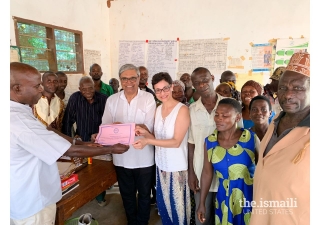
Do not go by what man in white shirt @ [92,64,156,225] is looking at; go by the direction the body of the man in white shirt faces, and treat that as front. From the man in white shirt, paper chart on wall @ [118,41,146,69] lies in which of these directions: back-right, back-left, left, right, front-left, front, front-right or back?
back

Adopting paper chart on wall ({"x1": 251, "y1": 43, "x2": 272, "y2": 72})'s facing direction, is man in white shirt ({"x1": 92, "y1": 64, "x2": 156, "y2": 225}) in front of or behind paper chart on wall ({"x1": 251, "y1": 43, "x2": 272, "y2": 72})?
in front

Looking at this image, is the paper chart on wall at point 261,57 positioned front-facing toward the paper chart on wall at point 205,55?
no

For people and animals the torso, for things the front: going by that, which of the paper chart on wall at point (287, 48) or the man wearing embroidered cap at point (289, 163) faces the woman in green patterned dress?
the paper chart on wall

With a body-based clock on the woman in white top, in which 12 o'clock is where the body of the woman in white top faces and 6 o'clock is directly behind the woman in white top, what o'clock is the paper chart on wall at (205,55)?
The paper chart on wall is roughly at 5 o'clock from the woman in white top.

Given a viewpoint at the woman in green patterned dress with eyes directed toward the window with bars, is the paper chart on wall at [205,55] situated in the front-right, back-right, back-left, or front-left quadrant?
front-right

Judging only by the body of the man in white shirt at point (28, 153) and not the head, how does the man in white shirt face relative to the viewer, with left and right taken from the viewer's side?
facing to the right of the viewer

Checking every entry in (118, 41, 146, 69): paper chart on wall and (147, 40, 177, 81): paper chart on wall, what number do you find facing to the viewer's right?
0

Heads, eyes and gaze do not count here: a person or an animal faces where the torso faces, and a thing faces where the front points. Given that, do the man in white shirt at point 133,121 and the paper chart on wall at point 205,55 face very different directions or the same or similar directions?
same or similar directions

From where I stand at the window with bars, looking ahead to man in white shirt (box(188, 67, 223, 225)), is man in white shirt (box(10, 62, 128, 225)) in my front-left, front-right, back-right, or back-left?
front-right

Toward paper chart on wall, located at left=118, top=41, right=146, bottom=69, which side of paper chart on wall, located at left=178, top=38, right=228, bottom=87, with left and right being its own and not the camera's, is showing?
right

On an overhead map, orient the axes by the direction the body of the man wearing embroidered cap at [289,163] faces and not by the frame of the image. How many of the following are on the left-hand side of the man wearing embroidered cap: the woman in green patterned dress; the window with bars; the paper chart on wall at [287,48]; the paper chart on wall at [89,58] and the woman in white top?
0

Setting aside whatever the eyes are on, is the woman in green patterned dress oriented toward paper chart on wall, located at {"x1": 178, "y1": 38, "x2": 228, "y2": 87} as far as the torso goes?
no

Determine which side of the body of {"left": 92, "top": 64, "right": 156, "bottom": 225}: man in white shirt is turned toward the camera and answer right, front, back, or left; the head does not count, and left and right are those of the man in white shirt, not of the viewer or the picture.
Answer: front

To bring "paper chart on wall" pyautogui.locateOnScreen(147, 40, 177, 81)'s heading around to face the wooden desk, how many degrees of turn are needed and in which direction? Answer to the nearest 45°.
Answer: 0° — it already faces it

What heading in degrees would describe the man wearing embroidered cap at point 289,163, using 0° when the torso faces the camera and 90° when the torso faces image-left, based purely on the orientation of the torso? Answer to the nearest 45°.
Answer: approximately 45°

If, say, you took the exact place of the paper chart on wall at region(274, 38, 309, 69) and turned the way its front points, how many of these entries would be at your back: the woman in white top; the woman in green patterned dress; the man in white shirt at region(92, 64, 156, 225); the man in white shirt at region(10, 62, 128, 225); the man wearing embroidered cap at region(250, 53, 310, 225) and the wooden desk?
0

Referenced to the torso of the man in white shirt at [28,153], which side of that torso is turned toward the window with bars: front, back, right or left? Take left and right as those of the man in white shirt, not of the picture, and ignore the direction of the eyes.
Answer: left

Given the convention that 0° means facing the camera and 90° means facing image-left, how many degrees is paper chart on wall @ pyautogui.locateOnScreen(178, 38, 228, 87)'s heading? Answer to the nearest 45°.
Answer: approximately 0°

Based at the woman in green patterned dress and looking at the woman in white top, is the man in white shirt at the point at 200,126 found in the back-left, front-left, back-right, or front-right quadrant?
front-right
